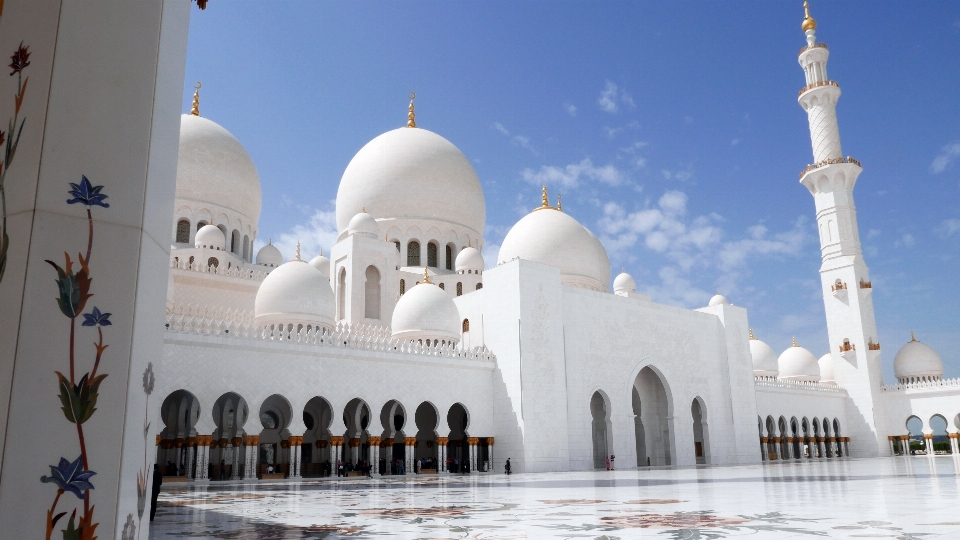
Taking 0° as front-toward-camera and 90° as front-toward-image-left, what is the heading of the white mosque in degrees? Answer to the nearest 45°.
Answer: approximately 315°
